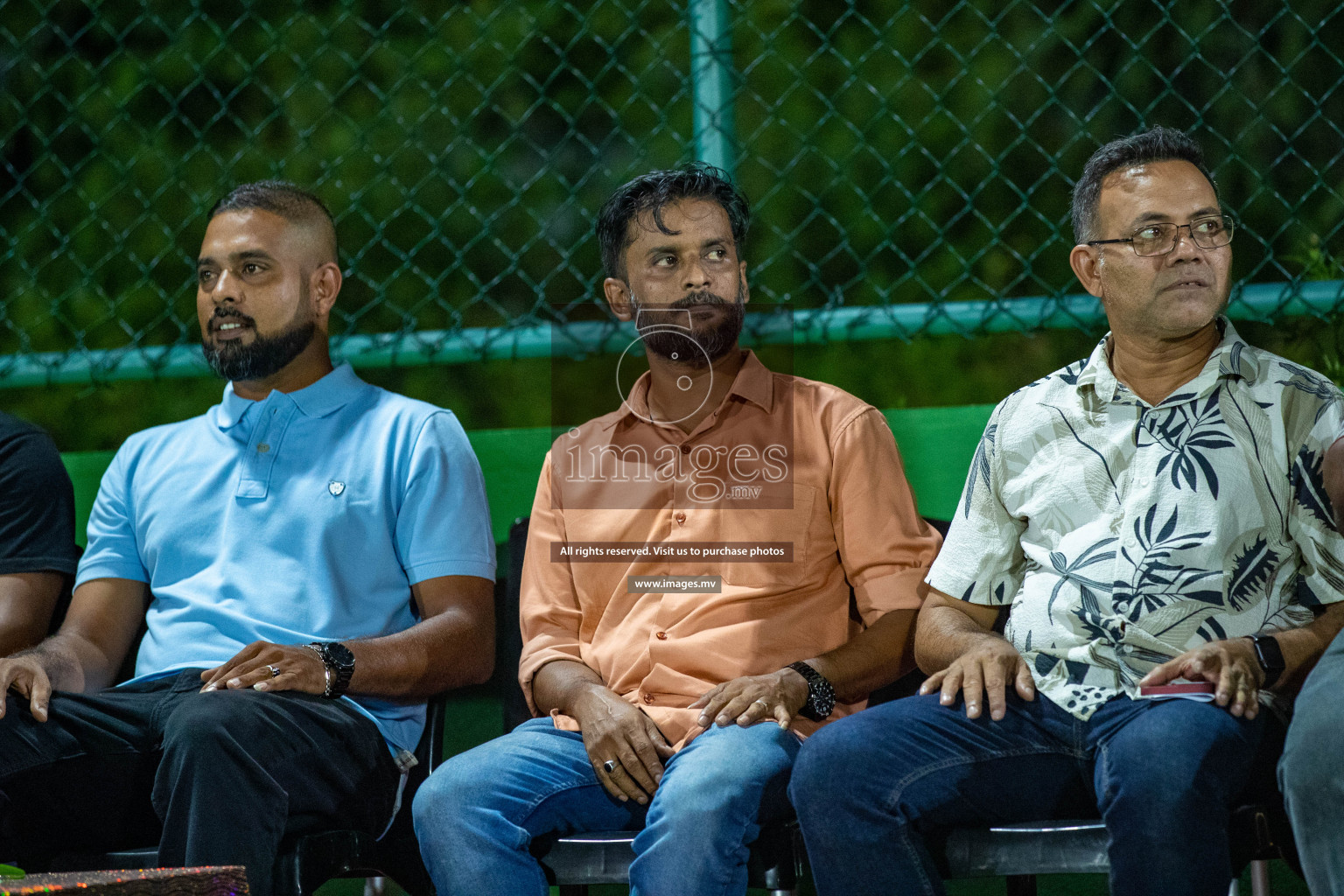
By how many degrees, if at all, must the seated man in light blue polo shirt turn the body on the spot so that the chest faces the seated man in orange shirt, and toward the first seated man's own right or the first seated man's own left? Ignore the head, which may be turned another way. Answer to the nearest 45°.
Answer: approximately 90° to the first seated man's own left

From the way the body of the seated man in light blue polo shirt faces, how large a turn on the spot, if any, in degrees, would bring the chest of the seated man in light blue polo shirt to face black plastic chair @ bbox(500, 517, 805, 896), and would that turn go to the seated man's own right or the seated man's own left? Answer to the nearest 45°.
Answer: approximately 90° to the seated man's own left

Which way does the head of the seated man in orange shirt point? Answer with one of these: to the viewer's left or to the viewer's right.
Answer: to the viewer's right

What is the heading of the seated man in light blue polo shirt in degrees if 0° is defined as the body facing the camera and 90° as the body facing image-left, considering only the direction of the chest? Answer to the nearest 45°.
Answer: approximately 45°

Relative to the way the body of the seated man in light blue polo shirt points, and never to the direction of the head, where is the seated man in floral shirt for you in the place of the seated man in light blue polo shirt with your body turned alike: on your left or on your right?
on your left

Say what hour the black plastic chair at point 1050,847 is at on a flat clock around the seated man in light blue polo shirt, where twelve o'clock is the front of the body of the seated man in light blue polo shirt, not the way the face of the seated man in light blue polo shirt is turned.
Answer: The black plastic chair is roughly at 9 o'clock from the seated man in light blue polo shirt.

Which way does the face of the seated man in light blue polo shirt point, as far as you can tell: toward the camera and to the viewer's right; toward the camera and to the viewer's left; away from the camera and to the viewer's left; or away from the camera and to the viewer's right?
toward the camera and to the viewer's left

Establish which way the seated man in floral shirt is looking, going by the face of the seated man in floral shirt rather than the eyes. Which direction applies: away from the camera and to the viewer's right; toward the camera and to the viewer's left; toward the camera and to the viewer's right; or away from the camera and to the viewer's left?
toward the camera and to the viewer's right
